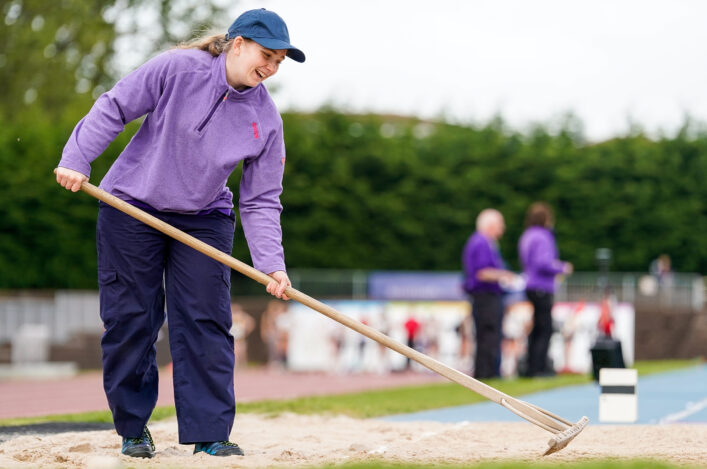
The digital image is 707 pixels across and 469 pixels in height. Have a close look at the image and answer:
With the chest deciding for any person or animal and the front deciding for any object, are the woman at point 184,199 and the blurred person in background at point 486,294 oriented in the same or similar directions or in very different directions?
same or similar directions

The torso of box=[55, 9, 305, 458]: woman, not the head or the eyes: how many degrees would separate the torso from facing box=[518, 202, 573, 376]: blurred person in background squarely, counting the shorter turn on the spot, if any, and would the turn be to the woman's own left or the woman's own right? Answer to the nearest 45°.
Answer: approximately 90° to the woman's own left

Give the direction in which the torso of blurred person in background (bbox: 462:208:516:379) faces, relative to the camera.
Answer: to the viewer's right

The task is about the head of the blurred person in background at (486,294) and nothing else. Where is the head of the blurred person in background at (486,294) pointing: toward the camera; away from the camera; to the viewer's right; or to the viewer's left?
to the viewer's right

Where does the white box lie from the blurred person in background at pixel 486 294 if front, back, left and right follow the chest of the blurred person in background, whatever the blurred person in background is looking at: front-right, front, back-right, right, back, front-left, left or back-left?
right

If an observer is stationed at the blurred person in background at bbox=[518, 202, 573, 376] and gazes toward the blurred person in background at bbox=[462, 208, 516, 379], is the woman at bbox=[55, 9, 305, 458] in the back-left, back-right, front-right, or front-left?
front-left

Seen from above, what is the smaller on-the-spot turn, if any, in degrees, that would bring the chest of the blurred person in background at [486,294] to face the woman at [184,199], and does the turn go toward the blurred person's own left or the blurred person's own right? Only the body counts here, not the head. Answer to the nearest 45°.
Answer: approximately 90° to the blurred person's own right

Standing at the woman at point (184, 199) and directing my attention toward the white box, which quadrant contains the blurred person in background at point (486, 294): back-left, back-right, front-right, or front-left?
front-left

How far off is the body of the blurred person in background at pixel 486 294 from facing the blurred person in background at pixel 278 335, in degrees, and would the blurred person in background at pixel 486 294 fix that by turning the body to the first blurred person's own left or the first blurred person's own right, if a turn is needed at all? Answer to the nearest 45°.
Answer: approximately 135° to the first blurred person's own left

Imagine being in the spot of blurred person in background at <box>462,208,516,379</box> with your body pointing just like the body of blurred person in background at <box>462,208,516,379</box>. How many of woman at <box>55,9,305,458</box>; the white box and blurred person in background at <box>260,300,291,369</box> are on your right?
2

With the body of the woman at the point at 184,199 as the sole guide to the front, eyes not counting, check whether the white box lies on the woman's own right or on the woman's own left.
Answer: on the woman's own left

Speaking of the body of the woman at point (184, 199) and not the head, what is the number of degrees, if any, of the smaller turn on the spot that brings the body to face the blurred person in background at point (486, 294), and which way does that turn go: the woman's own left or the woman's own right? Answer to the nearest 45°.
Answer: approximately 90° to the woman's own left
